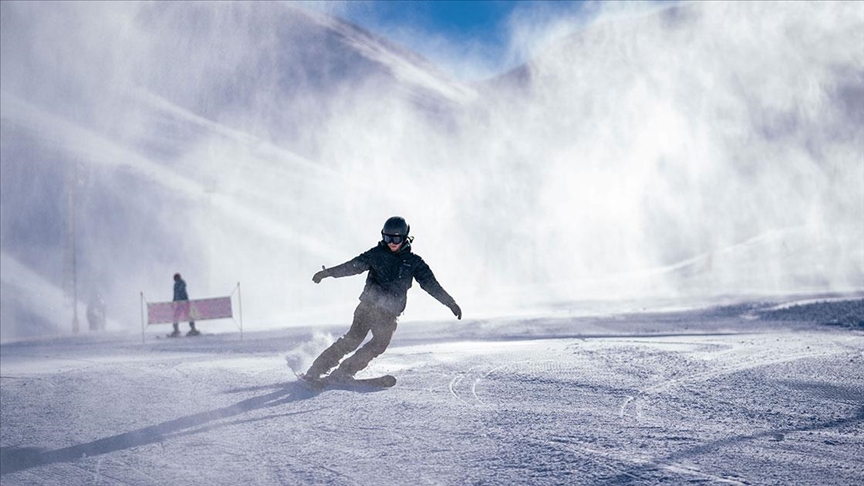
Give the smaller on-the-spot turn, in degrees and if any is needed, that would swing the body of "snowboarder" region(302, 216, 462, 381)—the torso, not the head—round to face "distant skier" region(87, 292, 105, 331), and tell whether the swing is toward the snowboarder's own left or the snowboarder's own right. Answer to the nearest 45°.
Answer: approximately 135° to the snowboarder's own right

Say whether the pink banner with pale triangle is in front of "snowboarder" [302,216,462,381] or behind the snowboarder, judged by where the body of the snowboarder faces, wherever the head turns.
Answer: behind

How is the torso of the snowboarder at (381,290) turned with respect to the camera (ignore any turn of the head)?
toward the camera
